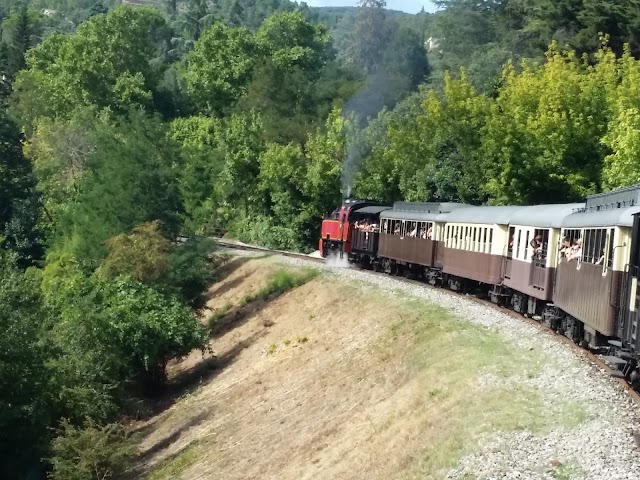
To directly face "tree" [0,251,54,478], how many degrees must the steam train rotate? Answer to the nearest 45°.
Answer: approximately 45° to its left

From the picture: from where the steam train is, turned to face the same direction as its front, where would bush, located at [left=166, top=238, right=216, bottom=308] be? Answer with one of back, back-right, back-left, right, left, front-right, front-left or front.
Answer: front

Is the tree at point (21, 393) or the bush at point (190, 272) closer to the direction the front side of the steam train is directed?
the bush

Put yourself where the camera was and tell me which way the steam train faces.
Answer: facing away from the viewer and to the left of the viewer

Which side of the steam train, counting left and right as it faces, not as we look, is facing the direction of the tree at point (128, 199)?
front

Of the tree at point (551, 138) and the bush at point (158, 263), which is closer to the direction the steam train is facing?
the bush

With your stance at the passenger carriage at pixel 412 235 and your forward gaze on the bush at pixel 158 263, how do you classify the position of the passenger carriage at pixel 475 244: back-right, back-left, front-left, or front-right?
back-left

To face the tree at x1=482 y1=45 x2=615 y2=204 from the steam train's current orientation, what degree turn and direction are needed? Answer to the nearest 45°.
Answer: approximately 45° to its right

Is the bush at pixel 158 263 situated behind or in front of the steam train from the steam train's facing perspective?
in front
